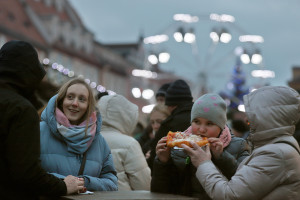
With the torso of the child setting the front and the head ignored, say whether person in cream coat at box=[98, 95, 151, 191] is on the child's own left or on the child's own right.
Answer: on the child's own right

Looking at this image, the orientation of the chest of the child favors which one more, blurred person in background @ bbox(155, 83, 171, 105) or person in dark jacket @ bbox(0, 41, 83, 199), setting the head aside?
the person in dark jacket

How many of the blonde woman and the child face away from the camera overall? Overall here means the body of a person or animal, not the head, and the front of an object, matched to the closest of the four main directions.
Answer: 0

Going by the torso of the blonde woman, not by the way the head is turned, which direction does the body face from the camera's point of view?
toward the camera

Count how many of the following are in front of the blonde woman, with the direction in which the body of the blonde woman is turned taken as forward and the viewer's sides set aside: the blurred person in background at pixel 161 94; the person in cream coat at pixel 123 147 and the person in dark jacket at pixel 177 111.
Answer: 0

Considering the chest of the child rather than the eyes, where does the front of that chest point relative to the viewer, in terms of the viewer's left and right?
facing the viewer and to the left of the viewer

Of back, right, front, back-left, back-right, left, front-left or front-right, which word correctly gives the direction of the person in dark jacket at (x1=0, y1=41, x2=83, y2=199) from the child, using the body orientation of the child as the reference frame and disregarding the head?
front

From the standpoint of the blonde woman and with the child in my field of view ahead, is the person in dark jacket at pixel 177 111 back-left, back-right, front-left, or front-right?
front-left

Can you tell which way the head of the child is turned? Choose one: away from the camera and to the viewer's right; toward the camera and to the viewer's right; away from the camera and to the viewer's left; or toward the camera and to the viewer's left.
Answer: toward the camera and to the viewer's left

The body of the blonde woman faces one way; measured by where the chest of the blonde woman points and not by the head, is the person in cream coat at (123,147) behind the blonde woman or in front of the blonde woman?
behind

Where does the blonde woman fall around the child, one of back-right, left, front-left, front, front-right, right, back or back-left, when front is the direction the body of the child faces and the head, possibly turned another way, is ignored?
front-right

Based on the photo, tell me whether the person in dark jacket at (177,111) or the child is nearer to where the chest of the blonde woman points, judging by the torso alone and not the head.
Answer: the child

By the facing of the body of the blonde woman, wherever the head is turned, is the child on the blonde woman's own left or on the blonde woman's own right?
on the blonde woman's own left

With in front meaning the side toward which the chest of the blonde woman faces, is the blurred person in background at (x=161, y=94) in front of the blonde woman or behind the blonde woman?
behind

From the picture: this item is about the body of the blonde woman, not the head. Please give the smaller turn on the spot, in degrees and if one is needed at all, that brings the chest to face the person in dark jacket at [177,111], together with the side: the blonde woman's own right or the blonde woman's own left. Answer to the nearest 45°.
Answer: approximately 135° to the blonde woman's own left

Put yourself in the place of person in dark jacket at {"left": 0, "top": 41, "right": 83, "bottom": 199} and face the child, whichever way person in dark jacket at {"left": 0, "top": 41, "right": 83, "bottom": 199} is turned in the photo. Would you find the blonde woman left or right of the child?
left
